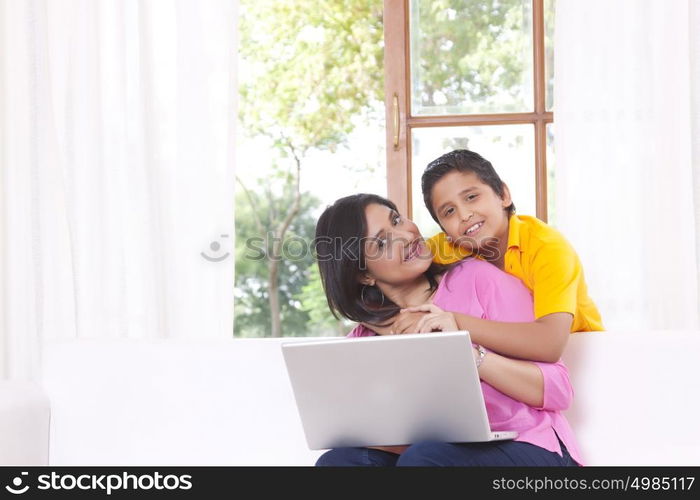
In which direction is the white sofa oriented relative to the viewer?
toward the camera

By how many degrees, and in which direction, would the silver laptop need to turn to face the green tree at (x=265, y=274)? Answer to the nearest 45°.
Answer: approximately 45° to its left

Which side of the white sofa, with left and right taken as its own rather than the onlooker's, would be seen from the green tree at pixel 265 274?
back

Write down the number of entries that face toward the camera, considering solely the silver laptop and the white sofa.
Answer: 1

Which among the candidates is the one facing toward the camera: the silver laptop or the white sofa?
the white sofa

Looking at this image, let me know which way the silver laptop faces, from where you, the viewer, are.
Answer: facing away from the viewer and to the right of the viewer

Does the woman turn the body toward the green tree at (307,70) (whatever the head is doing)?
no

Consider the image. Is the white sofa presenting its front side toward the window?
no

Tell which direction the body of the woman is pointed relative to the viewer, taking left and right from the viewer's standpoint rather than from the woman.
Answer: facing the viewer and to the left of the viewer

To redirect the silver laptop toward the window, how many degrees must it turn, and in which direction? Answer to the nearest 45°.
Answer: approximately 45° to its left

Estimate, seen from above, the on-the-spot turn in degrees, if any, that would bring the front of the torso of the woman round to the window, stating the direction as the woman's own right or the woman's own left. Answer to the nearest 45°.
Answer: approximately 135° to the woman's own right

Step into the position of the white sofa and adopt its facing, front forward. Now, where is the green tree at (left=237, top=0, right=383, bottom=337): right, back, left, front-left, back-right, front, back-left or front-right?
back

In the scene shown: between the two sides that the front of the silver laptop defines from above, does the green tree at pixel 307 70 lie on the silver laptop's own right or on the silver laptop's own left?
on the silver laptop's own left
